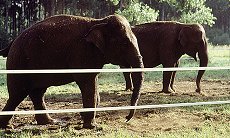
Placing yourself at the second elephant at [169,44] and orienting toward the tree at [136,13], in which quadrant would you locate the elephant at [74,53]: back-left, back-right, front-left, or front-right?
back-left

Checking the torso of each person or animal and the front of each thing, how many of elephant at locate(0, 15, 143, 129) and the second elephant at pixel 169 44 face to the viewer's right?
2

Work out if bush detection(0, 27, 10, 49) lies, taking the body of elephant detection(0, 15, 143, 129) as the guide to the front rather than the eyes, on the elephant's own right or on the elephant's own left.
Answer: on the elephant's own left

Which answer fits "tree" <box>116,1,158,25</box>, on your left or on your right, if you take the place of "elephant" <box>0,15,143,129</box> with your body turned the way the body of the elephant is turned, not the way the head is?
on your left

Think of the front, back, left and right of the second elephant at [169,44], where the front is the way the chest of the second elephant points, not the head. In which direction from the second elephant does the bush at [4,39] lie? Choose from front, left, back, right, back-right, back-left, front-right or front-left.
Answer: back-left

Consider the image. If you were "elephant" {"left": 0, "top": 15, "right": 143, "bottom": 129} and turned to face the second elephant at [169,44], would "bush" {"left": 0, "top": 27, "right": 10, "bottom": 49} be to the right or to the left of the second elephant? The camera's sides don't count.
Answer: left

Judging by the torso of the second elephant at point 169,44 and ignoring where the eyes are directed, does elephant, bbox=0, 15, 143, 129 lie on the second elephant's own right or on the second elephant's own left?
on the second elephant's own right

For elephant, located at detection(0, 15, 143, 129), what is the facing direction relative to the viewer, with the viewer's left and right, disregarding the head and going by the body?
facing to the right of the viewer

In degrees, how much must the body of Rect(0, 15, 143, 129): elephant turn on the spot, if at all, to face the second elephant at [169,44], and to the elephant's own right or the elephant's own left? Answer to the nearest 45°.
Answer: approximately 45° to the elephant's own left

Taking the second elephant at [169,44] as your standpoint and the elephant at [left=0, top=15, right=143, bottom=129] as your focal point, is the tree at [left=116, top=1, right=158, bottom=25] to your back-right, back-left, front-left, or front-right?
back-right

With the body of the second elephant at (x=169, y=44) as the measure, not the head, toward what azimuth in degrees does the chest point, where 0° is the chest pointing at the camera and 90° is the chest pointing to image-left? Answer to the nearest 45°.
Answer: approximately 270°

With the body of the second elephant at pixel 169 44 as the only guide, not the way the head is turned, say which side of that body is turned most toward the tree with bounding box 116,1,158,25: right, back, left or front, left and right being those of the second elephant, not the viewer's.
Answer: left
